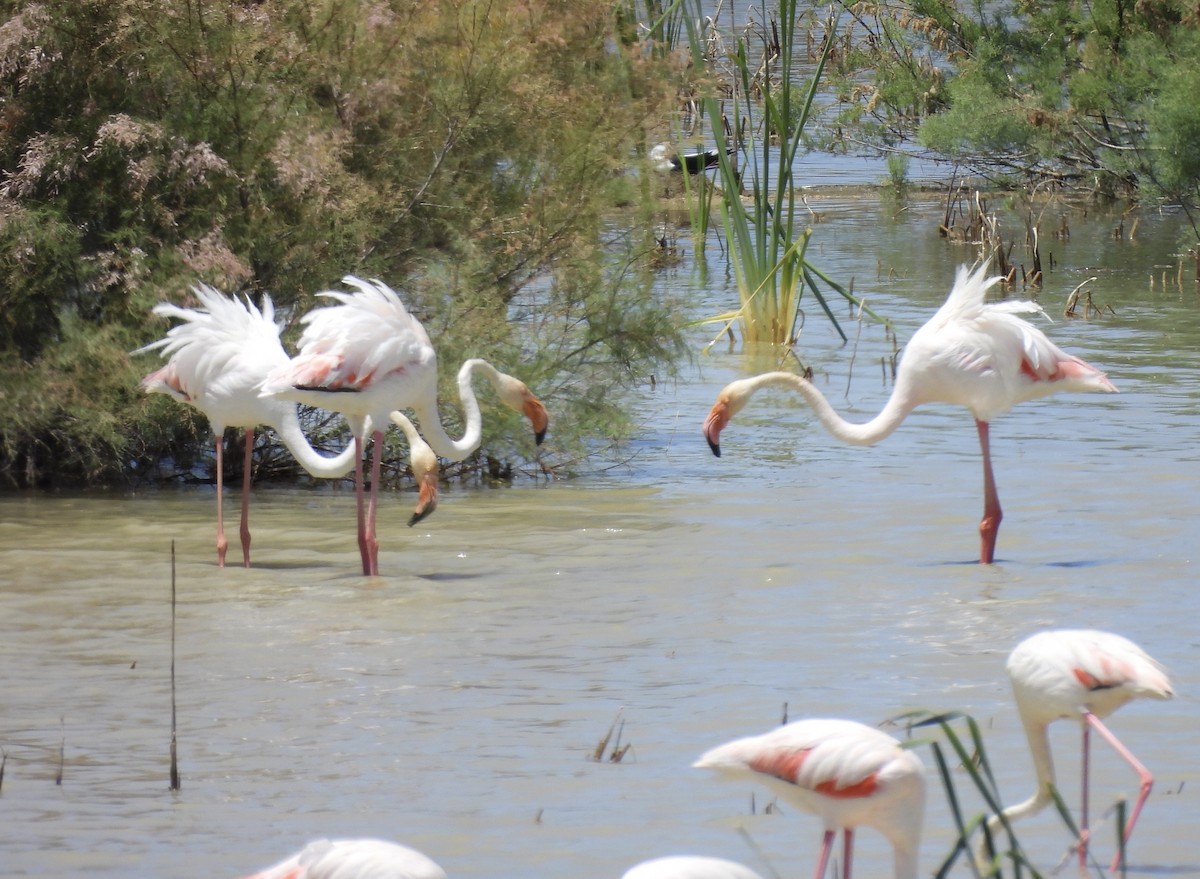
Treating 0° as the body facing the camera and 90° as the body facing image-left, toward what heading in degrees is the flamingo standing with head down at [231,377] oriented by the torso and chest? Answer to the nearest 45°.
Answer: approximately 270°

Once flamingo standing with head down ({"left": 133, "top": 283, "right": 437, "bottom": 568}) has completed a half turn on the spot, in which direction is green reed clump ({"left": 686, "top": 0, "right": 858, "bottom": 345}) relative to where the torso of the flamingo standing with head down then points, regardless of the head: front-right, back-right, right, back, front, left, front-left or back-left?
back-right

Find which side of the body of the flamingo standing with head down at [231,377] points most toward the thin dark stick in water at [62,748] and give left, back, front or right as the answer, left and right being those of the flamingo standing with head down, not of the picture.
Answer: right
